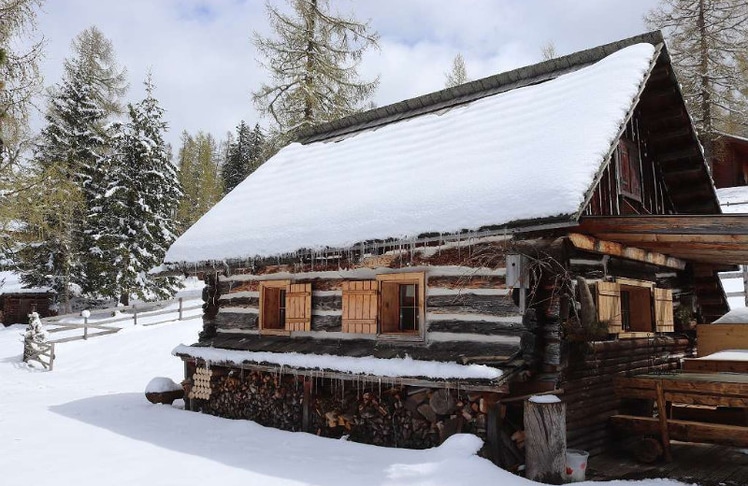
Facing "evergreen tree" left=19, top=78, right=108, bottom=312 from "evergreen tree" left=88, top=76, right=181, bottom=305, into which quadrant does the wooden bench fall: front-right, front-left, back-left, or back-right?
back-left
